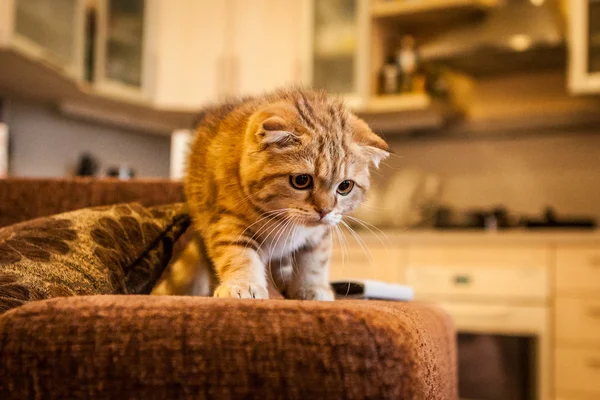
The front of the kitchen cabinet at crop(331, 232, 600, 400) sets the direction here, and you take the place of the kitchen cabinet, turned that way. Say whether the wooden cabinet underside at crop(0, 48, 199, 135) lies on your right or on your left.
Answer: on your right

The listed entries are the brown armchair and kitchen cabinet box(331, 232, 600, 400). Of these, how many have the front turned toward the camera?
1

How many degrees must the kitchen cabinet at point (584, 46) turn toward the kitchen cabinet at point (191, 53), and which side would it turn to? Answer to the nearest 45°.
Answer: approximately 90° to its right

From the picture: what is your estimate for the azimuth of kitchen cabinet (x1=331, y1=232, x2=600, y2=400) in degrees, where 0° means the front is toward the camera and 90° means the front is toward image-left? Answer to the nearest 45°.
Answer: approximately 0°

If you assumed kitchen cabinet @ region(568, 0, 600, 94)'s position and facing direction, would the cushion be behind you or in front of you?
in front

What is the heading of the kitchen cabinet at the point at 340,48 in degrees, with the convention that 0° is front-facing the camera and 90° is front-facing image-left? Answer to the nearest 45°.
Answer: approximately 0°

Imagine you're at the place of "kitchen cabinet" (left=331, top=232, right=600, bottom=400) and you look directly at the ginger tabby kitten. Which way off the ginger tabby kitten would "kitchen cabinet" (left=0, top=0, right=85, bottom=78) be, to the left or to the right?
right

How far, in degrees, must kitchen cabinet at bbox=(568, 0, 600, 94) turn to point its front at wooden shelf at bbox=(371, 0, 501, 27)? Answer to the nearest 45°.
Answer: approximately 90° to its right

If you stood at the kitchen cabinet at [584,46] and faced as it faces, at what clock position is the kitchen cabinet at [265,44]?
the kitchen cabinet at [265,44] is roughly at 3 o'clock from the kitchen cabinet at [584,46].

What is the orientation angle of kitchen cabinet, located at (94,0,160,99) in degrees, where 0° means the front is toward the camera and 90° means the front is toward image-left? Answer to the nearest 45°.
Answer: approximately 315°

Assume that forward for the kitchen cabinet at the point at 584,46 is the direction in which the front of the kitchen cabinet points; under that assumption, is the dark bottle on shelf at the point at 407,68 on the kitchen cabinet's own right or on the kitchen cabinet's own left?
on the kitchen cabinet's own right

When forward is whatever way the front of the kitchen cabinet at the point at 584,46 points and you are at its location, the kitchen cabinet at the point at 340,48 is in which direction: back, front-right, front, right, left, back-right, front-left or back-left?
right
